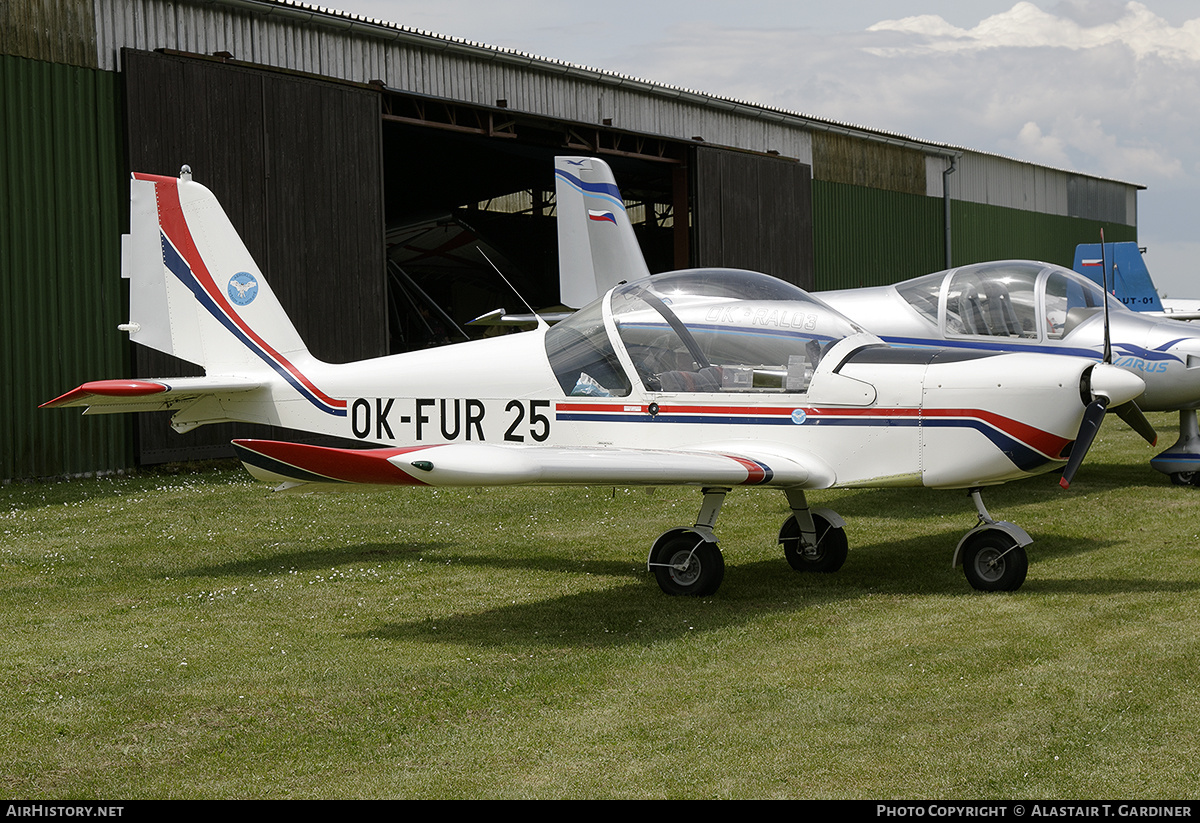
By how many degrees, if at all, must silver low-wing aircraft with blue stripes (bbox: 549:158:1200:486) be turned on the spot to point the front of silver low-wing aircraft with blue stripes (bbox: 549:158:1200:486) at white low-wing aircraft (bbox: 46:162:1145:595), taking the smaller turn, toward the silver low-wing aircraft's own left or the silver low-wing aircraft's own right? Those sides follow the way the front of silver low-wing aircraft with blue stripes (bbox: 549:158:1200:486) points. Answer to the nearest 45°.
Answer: approximately 135° to the silver low-wing aircraft's own right

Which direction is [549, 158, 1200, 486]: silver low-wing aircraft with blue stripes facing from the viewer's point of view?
to the viewer's right
